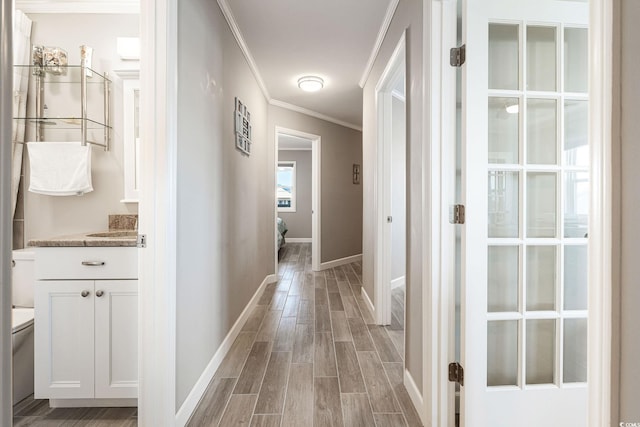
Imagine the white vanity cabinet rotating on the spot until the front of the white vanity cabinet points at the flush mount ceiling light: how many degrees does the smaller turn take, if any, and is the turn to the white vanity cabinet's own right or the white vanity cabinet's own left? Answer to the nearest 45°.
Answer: approximately 135° to the white vanity cabinet's own left

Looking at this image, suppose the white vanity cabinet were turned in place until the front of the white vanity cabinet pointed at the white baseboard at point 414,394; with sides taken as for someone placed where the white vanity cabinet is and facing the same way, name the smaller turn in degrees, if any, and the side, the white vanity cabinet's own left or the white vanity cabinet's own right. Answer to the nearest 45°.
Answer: approximately 45° to the white vanity cabinet's own left

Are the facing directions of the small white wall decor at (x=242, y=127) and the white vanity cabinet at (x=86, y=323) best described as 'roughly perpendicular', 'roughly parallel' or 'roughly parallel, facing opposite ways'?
roughly perpendicular

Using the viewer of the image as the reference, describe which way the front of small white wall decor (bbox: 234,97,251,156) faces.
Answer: facing to the right of the viewer

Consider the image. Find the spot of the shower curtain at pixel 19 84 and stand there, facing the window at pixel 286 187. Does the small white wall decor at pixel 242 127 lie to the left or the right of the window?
right

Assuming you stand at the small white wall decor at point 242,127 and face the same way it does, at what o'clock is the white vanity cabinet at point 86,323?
The white vanity cabinet is roughly at 4 o'clock from the small white wall decor.

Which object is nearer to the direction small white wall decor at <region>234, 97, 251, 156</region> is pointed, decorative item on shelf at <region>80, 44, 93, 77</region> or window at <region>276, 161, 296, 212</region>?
the window

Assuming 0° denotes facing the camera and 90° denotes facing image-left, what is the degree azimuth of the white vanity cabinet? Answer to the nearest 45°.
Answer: approximately 0°

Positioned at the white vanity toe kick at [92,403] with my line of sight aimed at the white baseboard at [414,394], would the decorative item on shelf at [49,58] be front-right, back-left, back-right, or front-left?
back-left
